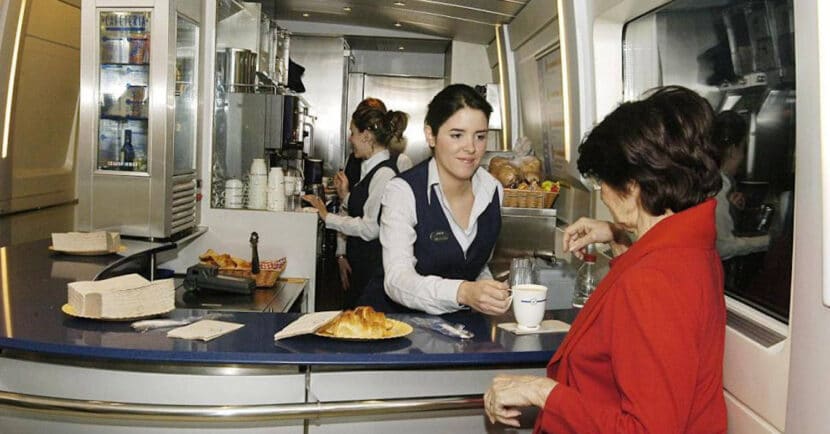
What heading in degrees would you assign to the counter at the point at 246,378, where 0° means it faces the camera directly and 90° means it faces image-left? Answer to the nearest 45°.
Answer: approximately 0°

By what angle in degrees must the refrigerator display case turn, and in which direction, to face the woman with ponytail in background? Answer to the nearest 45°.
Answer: approximately 90° to its left

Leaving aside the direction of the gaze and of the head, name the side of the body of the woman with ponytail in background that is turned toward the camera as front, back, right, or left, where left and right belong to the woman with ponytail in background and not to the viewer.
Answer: left

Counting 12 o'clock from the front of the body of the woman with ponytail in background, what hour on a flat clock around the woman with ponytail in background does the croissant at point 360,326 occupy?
The croissant is roughly at 9 o'clock from the woman with ponytail in background.

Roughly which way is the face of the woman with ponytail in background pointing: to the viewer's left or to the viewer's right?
to the viewer's left

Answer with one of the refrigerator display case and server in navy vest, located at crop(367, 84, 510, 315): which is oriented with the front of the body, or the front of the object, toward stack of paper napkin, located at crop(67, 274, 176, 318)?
the refrigerator display case

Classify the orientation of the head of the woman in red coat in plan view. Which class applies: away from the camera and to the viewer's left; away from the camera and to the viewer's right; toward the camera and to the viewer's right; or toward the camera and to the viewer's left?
away from the camera and to the viewer's left
